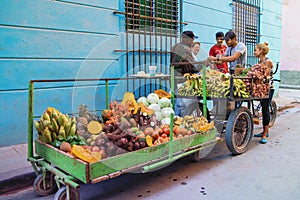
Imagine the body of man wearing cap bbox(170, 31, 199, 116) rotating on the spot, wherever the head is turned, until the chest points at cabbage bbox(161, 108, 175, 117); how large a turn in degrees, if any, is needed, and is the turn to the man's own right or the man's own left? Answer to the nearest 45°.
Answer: approximately 90° to the man's own right

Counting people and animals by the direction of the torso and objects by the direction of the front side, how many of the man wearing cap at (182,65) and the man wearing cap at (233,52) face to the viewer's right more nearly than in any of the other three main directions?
1

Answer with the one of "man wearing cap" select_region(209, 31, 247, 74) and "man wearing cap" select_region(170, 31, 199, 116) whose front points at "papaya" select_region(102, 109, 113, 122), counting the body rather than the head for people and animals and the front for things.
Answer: "man wearing cap" select_region(209, 31, 247, 74)

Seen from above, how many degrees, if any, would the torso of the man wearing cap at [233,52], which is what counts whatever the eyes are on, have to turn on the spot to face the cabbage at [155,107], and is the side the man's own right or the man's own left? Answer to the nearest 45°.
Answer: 0° — they already face it

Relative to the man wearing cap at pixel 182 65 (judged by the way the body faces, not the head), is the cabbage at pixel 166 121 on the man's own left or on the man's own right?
on the man's own right

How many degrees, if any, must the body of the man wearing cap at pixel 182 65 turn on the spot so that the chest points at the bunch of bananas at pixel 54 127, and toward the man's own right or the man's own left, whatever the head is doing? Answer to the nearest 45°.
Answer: approximately 135° to the man's own right

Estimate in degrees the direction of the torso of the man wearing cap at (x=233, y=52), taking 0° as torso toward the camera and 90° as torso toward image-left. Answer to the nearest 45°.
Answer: approximately 45°

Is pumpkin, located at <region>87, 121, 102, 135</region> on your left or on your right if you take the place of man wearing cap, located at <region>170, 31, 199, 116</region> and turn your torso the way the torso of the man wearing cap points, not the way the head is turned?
on your right

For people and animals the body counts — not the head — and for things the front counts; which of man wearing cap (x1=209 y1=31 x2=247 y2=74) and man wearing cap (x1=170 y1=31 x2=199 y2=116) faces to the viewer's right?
man wearing cap (x1=170 y1=31 x2=199 y2=116)

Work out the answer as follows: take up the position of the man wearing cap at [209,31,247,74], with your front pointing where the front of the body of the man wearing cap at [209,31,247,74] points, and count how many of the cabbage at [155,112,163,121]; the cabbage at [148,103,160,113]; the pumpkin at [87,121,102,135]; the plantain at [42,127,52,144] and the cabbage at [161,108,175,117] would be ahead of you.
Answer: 5

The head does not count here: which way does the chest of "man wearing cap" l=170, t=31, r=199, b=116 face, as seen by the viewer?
to the viewer's right

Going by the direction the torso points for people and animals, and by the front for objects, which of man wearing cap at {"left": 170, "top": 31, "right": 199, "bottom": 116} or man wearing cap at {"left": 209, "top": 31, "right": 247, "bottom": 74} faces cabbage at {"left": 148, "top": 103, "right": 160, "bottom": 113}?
man wearing cap at {"left": 209, "top": 31, "right": 247, "bottom": 74}

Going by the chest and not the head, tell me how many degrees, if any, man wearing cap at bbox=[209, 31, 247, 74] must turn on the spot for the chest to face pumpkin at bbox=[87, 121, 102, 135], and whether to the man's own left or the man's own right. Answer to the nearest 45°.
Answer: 0° — they already face it

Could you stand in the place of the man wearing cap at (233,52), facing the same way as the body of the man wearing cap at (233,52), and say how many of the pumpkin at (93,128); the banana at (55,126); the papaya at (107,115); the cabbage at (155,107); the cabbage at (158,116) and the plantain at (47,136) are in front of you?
6

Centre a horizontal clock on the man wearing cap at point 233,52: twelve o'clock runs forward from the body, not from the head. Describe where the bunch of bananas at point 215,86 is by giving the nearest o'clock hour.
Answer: The bunch of bananas is roughly at 11 o'clock from the man wearing cap.

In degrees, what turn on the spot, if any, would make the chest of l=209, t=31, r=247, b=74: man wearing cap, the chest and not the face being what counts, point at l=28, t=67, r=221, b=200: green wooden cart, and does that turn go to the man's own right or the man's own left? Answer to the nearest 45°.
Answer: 0° — they already face it
